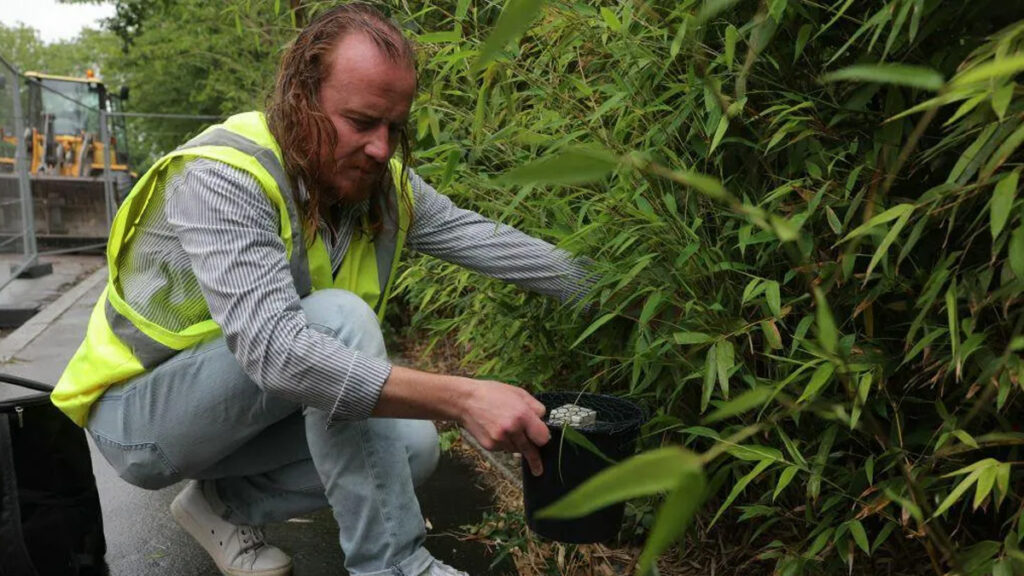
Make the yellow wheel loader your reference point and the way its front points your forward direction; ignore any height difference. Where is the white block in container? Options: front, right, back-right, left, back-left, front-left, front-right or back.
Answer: front

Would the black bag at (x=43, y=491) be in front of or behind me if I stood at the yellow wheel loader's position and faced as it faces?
in front

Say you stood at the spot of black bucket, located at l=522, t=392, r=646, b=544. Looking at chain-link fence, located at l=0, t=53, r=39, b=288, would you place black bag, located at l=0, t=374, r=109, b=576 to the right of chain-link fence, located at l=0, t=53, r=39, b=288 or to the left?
left

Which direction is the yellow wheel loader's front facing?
toward the camera

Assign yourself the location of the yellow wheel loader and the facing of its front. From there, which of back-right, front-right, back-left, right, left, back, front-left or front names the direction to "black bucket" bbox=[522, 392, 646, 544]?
front
